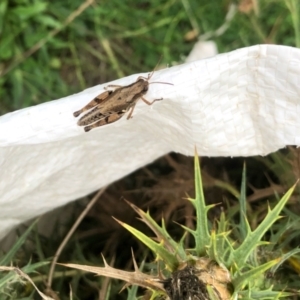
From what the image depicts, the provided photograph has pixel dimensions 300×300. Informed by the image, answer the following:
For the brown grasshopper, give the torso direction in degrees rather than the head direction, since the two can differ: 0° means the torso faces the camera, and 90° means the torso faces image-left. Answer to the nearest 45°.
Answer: approximately 225°
